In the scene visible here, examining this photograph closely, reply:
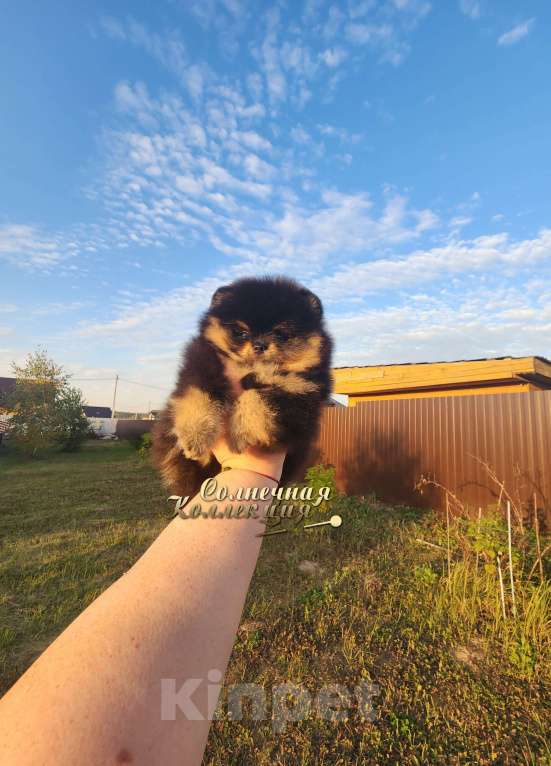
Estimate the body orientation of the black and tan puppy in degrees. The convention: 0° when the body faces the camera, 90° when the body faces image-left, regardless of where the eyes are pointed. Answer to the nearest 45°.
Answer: approximately 0°

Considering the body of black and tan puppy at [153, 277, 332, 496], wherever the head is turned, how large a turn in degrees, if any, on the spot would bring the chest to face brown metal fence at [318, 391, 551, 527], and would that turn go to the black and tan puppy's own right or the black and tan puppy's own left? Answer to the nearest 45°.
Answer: approximately 135° to the black and tan puppy's own left

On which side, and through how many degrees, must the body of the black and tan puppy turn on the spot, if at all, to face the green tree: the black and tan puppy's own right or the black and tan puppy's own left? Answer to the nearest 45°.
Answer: approximately 135° to the black and tan puppy's own right
